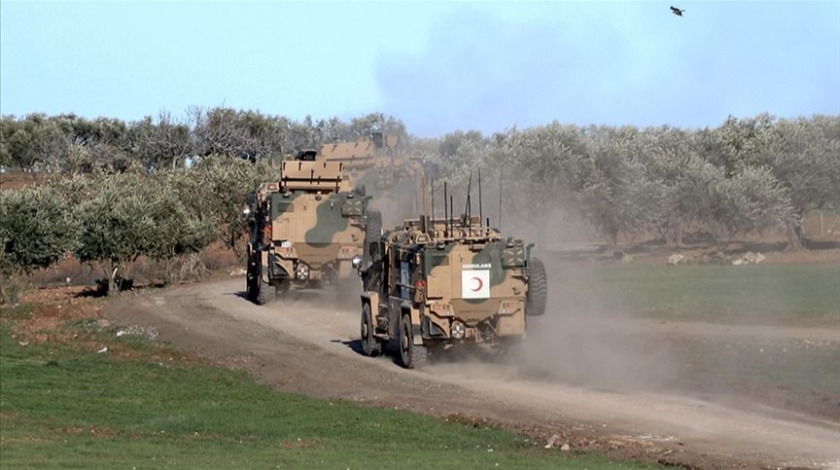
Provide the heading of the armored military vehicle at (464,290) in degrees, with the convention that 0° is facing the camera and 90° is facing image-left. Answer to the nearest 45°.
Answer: approximately 135°

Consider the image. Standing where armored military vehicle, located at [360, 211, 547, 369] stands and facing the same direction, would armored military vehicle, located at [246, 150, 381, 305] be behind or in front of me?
in front

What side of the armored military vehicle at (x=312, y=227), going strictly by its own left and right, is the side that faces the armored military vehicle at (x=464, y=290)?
back

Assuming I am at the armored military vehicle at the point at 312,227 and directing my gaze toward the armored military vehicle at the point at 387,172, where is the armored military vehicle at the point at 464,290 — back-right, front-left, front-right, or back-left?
back-right

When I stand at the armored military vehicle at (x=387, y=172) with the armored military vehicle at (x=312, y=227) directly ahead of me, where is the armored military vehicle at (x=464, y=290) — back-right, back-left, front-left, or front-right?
front-left

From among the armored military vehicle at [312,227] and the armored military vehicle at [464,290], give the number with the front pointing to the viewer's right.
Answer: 0

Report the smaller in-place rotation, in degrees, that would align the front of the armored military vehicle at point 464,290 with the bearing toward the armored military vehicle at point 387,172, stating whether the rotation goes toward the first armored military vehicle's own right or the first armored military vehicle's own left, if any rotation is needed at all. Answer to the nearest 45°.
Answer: approximately 45° to the first armored military vehicle's own right

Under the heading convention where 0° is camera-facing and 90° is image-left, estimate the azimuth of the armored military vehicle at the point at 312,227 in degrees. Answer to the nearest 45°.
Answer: approximately 180°

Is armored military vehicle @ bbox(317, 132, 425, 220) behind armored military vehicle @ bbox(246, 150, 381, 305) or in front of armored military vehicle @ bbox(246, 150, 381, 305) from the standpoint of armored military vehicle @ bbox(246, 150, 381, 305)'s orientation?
in front
